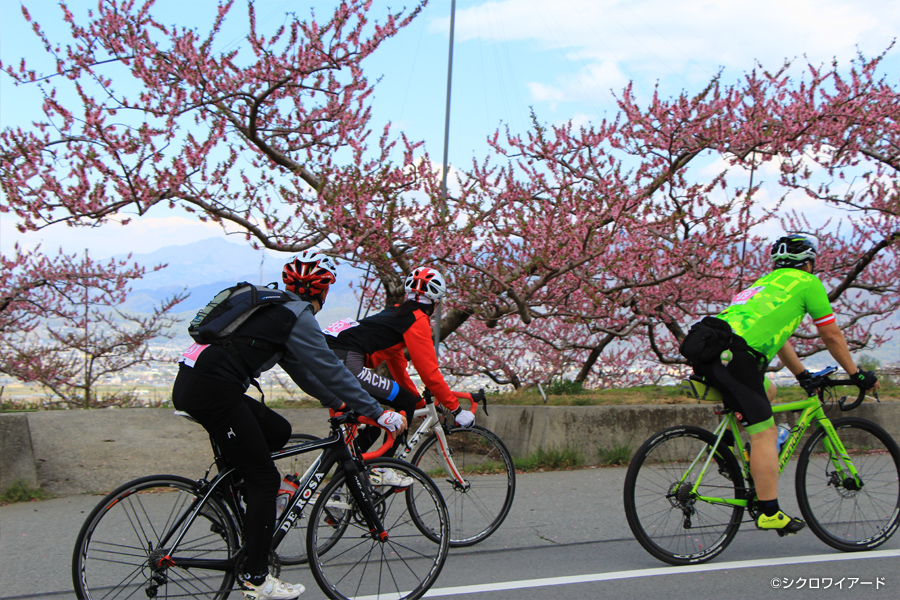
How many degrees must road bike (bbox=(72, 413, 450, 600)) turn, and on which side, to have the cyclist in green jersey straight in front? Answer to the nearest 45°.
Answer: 0° — it already faces them

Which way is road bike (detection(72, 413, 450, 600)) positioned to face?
to the viewer's right

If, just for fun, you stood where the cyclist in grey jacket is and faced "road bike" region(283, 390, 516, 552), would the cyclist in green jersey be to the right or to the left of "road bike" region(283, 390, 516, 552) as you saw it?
right

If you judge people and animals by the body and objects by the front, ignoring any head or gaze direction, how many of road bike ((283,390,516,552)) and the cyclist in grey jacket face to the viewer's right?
2

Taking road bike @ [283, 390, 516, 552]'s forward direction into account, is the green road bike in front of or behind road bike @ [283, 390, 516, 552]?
in front

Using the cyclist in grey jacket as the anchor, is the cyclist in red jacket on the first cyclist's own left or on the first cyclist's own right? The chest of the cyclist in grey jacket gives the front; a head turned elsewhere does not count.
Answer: on the first cyclist's own left

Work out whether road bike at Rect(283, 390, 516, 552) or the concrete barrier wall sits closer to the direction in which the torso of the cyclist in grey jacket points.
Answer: the road bike

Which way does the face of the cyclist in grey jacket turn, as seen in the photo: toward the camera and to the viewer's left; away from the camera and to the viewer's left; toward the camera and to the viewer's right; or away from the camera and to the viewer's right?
away from the camera and to the viewer's right

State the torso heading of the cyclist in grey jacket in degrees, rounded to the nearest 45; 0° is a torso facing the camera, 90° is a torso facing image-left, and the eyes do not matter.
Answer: approximately 270°

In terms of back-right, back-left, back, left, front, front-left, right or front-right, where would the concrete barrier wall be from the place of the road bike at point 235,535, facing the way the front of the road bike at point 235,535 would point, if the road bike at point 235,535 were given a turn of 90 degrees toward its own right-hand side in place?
back

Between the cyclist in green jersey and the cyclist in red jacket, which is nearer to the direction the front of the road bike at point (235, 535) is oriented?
the cyclist in green jersey

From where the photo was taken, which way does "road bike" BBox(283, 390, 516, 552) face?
to the viewer's right

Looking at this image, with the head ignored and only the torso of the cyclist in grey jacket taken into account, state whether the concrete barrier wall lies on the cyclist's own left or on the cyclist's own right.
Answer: on the cyclist's own left

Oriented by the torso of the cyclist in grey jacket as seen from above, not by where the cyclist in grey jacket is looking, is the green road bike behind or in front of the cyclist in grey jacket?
in front

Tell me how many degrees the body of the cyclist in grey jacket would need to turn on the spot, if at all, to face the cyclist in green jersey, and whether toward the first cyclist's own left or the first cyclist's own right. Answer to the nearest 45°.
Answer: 0° — they already face them
